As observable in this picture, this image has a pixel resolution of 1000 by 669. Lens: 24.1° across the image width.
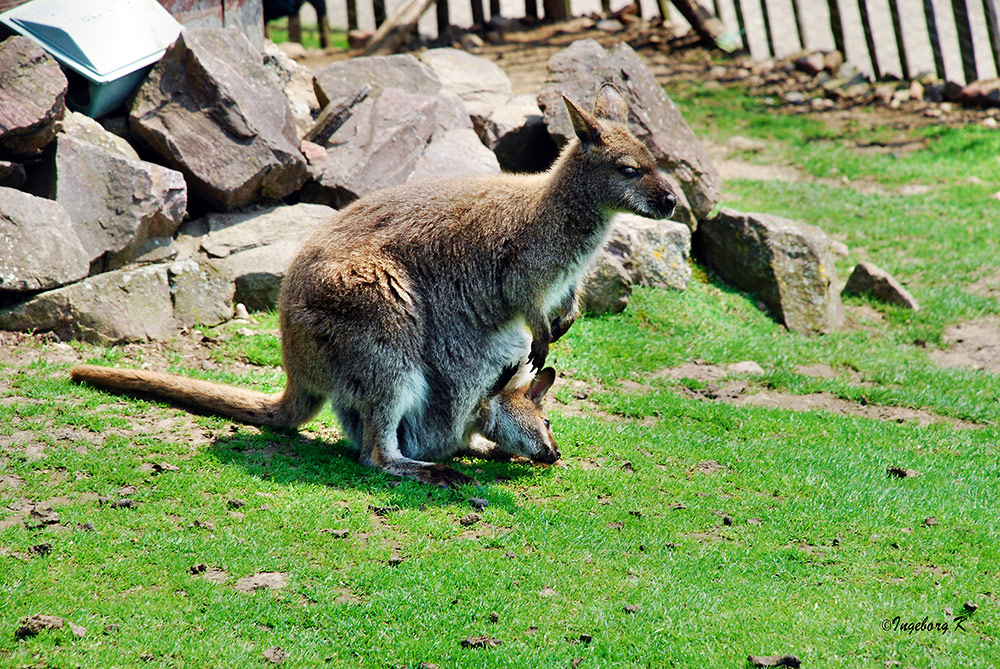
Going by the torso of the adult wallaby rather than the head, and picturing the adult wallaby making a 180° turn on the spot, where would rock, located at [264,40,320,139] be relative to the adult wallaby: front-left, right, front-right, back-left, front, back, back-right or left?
right

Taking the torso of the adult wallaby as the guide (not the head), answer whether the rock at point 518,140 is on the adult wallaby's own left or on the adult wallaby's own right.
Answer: on the adult wallaby's own left

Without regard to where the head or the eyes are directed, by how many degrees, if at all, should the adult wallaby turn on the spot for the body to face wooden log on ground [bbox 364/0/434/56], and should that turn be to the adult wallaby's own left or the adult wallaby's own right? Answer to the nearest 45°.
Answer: approximately 90° to the adult wallaby's own left

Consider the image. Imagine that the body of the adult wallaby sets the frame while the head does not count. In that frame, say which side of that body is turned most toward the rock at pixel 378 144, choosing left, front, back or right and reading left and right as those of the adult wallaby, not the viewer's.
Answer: left

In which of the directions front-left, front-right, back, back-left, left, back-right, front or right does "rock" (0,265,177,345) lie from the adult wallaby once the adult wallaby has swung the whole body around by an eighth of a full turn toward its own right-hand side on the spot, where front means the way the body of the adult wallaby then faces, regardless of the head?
back

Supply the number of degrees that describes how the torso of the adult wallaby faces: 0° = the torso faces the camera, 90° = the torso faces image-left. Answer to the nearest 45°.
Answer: approximately 270°

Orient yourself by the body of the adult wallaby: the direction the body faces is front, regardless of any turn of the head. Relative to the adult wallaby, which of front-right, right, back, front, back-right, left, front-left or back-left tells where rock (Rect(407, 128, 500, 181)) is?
left

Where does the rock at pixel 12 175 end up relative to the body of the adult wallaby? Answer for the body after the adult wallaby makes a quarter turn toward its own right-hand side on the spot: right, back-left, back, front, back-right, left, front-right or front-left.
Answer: back-right
